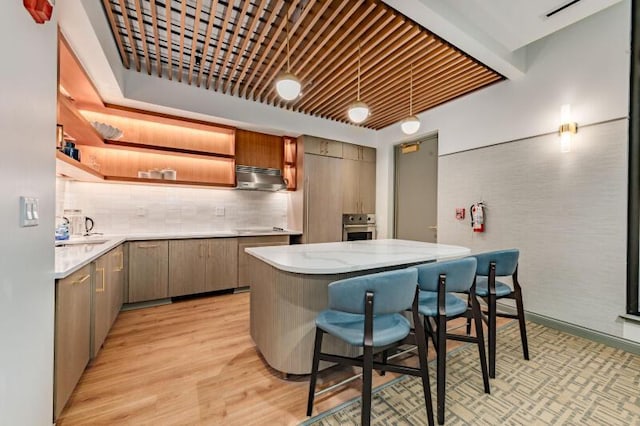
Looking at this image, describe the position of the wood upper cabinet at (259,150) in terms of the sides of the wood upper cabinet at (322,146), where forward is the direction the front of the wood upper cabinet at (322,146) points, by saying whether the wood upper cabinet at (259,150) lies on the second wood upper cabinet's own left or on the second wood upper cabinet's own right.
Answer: on the second wood upper cabinet's own right

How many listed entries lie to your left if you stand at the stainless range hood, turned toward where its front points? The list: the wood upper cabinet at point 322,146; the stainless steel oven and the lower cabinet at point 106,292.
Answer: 2

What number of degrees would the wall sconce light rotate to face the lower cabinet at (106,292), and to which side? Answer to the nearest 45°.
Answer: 0° — it already faces it

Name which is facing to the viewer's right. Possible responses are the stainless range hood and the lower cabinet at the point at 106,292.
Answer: the lower cabinet

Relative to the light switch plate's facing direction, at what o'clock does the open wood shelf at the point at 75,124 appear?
The open wood shelf is roughly at 8 o'clock from the light switch plate.

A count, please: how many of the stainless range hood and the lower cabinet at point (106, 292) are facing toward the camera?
1

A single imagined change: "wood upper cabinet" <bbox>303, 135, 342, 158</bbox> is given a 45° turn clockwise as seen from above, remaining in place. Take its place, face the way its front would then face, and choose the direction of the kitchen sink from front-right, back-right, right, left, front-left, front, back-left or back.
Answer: front-right

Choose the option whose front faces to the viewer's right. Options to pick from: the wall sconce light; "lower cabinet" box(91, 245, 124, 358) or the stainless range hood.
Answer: the lower cabinet

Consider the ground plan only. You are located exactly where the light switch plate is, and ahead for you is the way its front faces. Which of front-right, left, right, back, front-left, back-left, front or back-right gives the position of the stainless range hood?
left

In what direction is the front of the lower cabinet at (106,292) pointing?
to the viewer's right

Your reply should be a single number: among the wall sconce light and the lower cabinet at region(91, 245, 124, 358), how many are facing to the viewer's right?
1

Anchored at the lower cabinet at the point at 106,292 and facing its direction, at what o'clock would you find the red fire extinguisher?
The red fire extinguisher is roughly at 1 o'clock from the lower cabinet.

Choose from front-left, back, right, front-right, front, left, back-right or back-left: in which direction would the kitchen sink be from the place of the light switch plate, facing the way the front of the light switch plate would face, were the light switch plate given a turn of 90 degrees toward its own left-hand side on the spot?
front-left

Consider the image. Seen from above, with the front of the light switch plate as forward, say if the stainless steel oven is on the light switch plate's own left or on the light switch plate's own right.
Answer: on the light switch plate's own left
